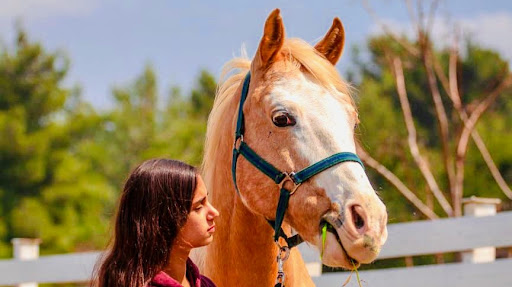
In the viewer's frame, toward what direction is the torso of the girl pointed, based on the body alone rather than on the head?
to the viewer's right

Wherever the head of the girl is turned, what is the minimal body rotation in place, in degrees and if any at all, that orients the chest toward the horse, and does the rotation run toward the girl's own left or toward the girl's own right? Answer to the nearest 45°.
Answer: approximately 45° to the girl's own left

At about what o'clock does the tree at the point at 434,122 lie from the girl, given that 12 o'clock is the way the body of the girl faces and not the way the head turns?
The tree is roughly at 10 o'clock from the girl.

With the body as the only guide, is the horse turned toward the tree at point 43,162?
no

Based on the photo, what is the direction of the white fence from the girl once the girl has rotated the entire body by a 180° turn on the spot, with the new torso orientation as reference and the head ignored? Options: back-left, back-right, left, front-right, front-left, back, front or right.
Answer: back-right

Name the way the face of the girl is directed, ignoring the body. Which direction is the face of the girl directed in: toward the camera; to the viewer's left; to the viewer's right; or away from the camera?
to the viewer's right

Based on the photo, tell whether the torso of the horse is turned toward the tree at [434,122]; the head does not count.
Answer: no

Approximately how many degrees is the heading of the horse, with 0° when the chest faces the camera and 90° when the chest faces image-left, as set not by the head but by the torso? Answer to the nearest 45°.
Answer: approximately 315°

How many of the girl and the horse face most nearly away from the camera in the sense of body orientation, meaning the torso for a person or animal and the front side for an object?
0

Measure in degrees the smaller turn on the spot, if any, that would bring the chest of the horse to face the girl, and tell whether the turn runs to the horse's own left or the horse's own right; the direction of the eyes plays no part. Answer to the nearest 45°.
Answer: approximately 90° to the horse's own right

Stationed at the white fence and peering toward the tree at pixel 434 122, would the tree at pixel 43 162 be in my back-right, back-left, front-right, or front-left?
front-left

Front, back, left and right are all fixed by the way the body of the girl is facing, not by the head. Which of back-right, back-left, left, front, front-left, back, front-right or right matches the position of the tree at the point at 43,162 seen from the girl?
left
